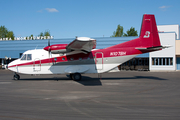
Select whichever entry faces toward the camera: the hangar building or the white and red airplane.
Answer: the hangar building

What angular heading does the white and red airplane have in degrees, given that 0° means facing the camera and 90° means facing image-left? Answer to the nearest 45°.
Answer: approximately 90°

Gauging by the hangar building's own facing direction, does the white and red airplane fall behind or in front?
in front

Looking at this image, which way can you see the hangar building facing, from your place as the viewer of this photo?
facing the viewer

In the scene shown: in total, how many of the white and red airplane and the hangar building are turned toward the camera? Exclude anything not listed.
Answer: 1

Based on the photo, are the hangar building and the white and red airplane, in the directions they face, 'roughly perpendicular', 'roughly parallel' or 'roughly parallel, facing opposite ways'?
roughly perpendicular
